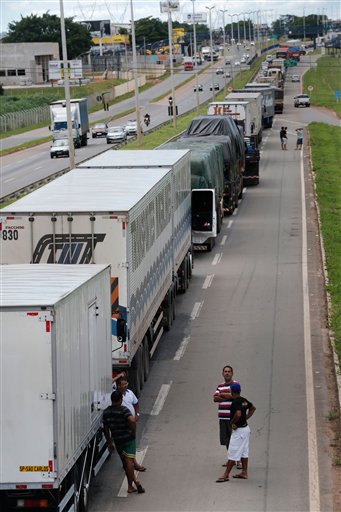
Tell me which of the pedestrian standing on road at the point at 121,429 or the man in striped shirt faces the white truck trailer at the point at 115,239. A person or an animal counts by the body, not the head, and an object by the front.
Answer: the pedestrian standing on road

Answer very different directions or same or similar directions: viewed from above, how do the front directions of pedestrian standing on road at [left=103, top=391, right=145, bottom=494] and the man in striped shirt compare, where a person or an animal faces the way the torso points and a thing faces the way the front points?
very different directions

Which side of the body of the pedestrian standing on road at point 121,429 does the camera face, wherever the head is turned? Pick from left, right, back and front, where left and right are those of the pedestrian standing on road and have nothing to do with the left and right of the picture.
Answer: back

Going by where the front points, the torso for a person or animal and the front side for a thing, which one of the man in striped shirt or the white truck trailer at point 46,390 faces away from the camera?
the white truck trailer

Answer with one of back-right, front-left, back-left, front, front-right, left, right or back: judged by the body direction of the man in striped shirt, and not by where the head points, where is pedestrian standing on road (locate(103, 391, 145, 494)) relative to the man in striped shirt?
front-right

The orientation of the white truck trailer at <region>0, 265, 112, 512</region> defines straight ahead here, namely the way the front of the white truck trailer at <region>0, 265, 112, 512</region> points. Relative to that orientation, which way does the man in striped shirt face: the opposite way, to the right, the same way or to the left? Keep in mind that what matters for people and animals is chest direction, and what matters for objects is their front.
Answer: the opposite way

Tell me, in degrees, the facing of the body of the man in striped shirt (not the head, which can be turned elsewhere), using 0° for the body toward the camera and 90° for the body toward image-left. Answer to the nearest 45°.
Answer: approximately 0°

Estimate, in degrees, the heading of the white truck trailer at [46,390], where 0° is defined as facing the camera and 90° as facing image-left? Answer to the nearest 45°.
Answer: approximately 180°

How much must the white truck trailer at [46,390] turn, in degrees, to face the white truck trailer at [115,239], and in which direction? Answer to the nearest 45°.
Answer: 0° — it already faces it
